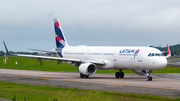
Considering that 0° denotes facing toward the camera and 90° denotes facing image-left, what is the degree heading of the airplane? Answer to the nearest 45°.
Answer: approximately 315°
